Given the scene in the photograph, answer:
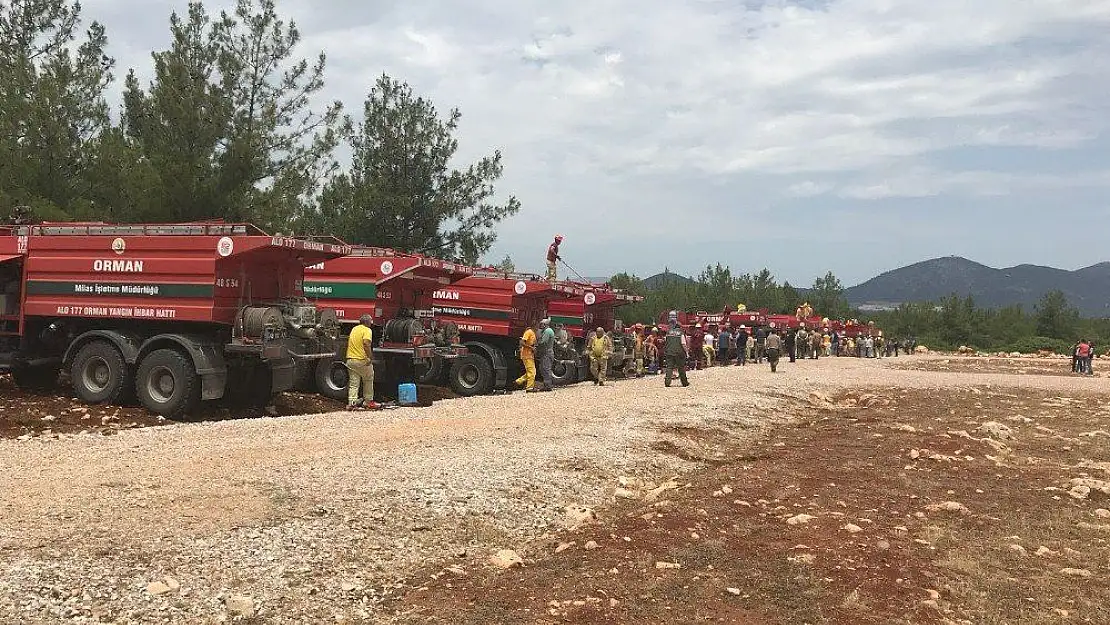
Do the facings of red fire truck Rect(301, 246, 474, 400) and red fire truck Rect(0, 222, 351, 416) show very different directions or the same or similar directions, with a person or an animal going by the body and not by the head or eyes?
same or similar directions

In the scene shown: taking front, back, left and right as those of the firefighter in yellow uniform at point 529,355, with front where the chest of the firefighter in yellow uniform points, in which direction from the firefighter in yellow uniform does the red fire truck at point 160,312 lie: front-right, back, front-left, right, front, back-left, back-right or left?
back-right

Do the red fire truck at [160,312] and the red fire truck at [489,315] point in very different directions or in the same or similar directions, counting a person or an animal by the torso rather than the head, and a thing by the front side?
same or similar directions

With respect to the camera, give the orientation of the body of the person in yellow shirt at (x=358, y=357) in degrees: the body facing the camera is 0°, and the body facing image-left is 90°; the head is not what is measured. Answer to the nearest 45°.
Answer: approximately 225°

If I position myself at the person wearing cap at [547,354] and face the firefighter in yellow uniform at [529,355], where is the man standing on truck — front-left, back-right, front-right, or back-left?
back-right

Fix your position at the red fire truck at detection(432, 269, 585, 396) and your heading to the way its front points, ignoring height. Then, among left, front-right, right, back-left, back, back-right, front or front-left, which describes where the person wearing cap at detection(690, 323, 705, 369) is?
right

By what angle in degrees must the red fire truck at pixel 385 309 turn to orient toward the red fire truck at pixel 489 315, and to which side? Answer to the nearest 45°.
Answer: approximately 90° to its right
